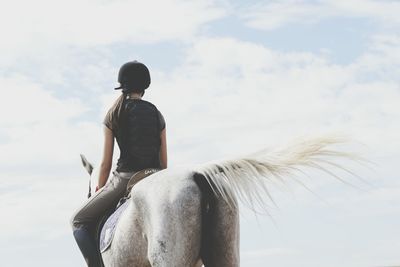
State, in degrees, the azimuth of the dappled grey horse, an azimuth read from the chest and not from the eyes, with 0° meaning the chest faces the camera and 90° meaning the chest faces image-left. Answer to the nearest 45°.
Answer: approximately 135°

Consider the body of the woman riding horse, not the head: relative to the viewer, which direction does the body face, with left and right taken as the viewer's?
facing away from the viewer and to the left of the viewer
